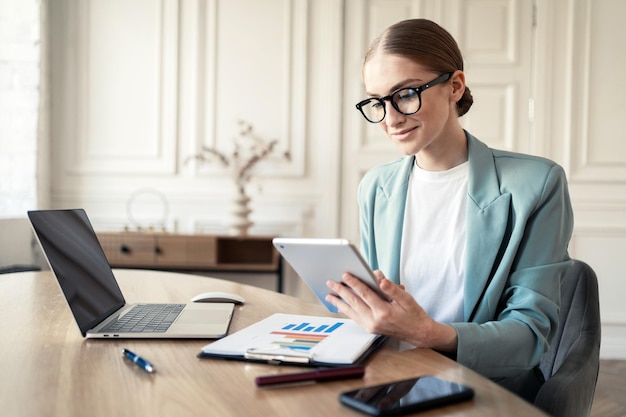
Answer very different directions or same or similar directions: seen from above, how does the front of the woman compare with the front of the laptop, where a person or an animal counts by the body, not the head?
very different directions

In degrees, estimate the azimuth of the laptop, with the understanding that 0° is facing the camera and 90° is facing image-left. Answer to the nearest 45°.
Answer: approximately 270°

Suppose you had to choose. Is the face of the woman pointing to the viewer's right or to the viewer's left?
to the viewer's left

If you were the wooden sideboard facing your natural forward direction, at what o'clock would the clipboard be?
The clipboard is roughly at 12 o'clock from the wooden sideboard.

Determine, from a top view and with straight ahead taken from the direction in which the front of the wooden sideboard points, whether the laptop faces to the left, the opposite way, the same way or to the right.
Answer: to the left

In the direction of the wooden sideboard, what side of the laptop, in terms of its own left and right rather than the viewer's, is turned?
left

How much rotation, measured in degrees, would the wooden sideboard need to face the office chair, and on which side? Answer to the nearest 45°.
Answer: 0° — it already faces it

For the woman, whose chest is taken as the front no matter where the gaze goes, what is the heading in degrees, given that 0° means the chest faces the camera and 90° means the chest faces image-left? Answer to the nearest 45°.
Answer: approximately 45°

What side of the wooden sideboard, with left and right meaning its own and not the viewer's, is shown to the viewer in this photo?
front

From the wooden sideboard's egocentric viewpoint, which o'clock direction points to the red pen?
The red pen is roughly at 12 o'clock from the wooden sideboard.

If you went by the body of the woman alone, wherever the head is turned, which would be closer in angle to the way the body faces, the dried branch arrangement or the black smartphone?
the black smartphone

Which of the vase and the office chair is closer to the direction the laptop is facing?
the office chair

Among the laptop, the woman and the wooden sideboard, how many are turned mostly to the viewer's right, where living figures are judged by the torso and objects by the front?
1

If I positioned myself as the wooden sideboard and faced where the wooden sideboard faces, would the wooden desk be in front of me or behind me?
in front

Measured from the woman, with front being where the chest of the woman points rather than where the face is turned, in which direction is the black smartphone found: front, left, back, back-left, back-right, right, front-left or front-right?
front-left
